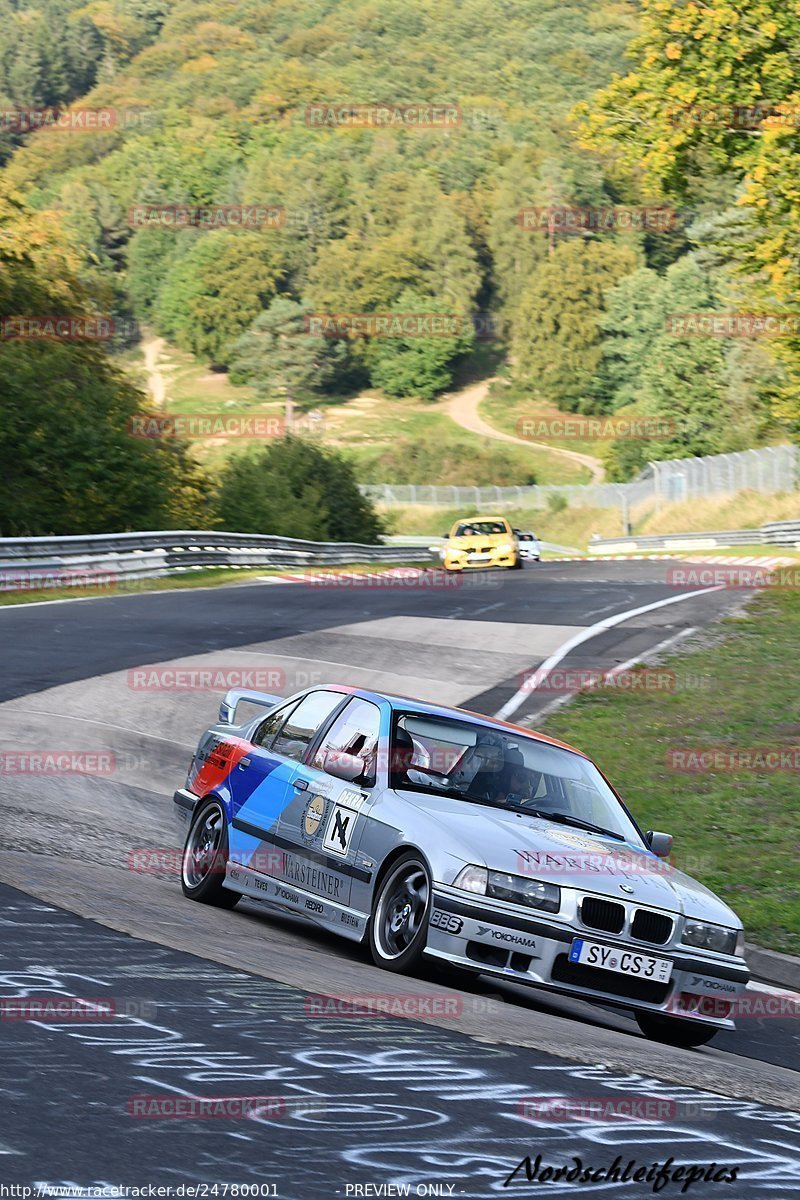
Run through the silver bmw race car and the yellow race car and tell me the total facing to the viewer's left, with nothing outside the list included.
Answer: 0

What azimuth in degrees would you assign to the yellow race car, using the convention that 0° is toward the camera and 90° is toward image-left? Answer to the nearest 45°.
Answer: approximately 0°

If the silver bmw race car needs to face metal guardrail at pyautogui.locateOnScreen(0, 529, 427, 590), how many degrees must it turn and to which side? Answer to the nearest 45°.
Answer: approximately 135° to its left

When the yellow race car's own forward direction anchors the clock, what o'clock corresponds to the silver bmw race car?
The silver bmw race car is roughly at 12 o'clock from the yellow race car.

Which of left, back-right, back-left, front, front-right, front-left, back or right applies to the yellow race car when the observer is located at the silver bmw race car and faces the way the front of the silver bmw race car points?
back-left
